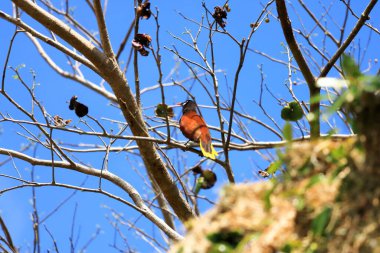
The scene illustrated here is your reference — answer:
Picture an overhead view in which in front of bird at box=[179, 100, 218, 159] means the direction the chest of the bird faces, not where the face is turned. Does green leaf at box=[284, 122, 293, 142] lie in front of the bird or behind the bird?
behind

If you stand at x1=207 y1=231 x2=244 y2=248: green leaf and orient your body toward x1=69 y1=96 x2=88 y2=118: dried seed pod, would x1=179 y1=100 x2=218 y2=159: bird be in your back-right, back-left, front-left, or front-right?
front-right

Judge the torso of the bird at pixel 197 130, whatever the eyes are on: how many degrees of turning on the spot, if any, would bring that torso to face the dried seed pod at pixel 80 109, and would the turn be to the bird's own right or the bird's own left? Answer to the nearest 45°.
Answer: approximately 90° to the bird's own left

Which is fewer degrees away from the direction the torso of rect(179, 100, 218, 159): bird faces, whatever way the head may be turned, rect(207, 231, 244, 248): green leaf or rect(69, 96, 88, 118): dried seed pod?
the dried seed pod

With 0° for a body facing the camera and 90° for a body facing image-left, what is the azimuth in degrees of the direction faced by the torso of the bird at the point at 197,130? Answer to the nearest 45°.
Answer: approximately 135°

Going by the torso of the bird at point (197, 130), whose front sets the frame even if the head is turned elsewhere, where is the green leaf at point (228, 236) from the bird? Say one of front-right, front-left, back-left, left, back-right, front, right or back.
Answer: back-left
